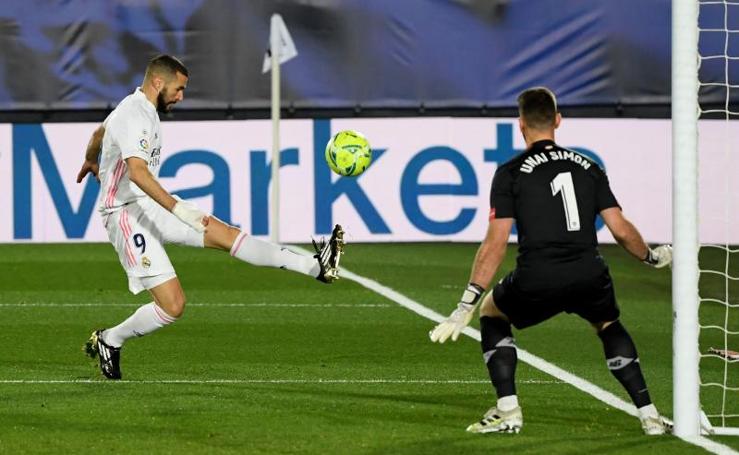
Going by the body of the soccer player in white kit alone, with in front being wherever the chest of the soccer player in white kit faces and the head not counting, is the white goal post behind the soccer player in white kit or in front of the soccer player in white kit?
in front

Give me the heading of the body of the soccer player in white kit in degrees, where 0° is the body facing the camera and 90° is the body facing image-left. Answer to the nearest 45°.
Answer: approximately 270°
